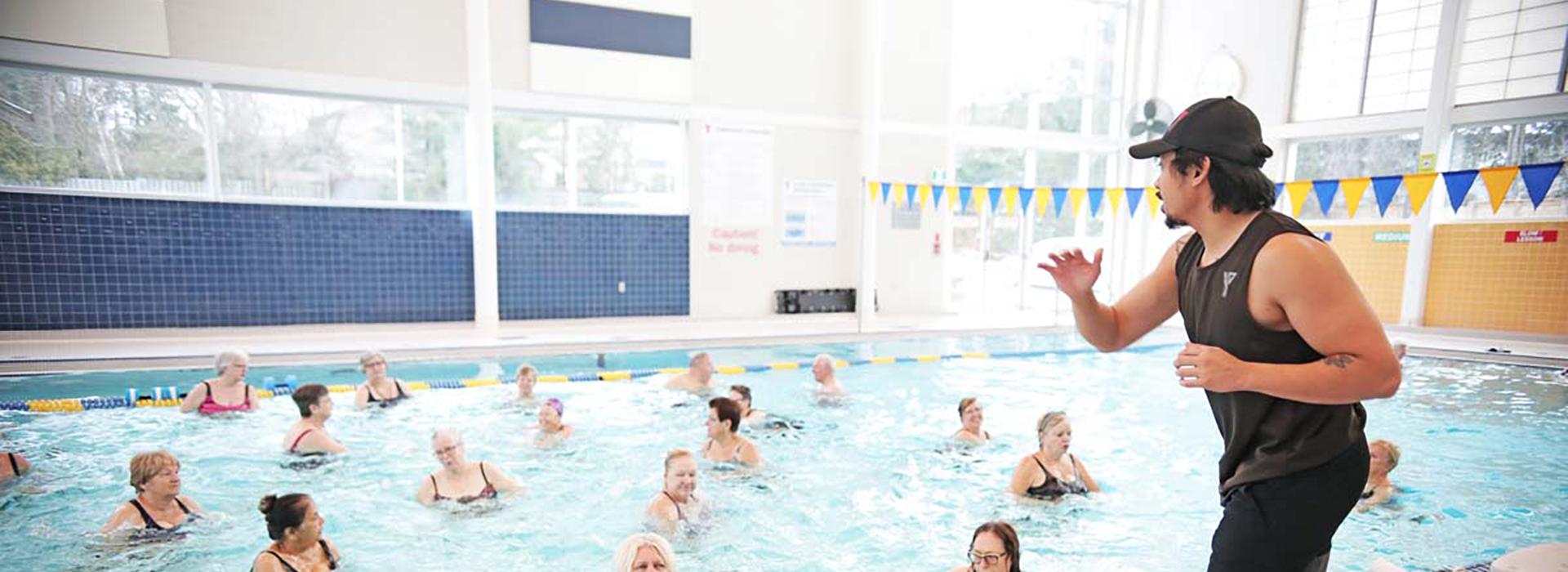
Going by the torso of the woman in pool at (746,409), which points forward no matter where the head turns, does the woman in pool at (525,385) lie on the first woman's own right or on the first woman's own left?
on the first woman's own right

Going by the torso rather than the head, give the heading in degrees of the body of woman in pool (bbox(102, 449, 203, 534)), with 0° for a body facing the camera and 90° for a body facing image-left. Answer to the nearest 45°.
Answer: approximately 315°

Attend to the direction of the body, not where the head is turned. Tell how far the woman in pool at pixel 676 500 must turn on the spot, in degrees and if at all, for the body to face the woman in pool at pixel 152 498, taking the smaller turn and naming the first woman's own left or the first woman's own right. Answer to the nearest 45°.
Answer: approximately 135° to the first woman's own right

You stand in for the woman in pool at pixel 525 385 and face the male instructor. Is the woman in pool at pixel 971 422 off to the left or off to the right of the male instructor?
left

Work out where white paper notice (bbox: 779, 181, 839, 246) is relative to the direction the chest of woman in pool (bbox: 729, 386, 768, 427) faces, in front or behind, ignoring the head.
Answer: behind

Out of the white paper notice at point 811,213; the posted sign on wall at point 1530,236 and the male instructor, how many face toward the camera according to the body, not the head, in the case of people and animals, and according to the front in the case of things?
2

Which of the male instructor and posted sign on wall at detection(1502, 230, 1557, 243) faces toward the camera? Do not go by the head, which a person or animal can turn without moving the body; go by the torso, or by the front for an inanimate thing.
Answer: the posted sign on wall

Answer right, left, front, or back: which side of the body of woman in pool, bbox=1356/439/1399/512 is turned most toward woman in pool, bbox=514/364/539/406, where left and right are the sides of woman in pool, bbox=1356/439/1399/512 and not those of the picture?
front

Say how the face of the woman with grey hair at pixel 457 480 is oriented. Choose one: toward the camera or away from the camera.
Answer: toward the camera

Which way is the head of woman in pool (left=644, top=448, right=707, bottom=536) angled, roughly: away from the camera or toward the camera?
toward the camera

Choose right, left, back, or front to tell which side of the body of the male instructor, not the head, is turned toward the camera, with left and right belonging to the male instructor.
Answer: left

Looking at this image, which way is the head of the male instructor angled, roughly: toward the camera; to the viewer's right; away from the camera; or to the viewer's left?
to the viewer's left

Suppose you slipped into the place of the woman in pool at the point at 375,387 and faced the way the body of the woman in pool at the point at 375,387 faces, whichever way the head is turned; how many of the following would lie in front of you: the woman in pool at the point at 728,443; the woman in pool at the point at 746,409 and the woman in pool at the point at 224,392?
2

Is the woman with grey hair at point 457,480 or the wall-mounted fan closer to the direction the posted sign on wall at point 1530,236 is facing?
the woman with grey hair

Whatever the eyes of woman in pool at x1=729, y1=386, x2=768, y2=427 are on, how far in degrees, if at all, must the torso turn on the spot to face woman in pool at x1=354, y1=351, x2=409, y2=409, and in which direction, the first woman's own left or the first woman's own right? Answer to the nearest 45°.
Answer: approximately 45° to the first woman's own right

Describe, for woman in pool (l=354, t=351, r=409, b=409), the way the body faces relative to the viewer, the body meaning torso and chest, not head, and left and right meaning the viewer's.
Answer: facing the viewer and to the right of the viewer

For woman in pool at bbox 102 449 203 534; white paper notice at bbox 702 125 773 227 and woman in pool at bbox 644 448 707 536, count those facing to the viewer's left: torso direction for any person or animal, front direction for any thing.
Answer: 0

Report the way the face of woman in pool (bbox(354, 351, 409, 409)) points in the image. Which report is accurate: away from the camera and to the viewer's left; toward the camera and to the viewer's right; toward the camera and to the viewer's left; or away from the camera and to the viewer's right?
toward the camera and to the viewer's right
